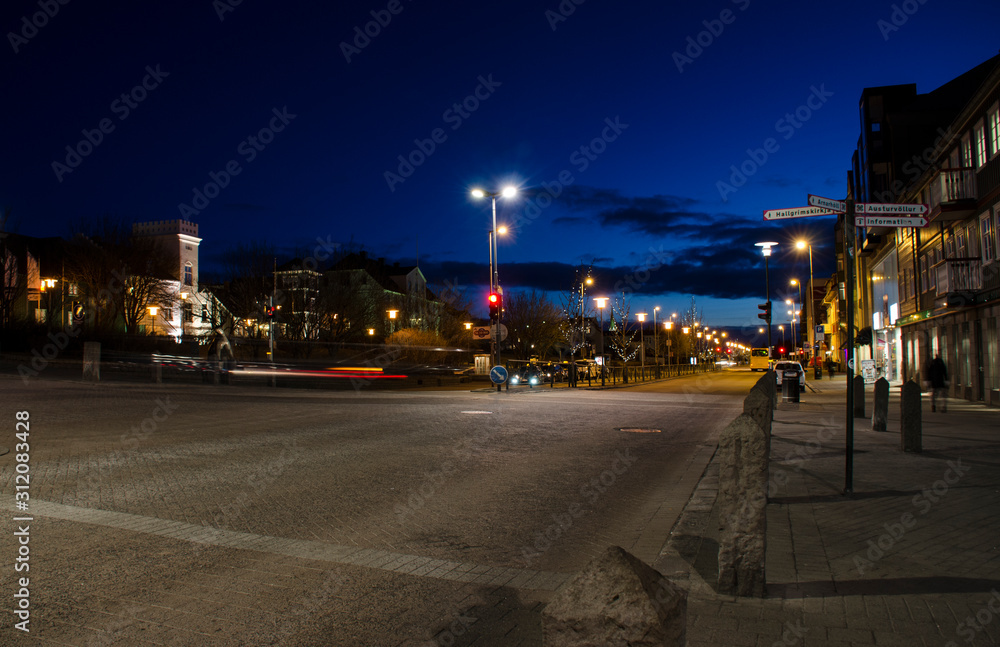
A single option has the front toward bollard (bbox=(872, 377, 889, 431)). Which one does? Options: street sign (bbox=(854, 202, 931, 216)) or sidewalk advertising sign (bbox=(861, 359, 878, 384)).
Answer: sidewalk advertising sign (bbox=(861, 359, 878, 384))

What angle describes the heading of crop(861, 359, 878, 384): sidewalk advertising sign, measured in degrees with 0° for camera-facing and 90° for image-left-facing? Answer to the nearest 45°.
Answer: approximately 0°

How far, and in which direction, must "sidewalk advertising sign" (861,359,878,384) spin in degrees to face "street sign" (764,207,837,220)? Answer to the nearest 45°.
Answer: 0° — it already faces it

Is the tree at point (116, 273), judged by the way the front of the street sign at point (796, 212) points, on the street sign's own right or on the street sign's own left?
on the street sign's own right

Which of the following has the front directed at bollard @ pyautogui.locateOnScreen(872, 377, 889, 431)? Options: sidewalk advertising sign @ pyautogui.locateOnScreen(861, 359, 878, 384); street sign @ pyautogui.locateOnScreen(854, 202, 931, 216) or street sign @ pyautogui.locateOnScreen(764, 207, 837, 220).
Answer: sidewalk advertising sign @ pyautogui.locateOnScreen(861, 359, 878, 384)
